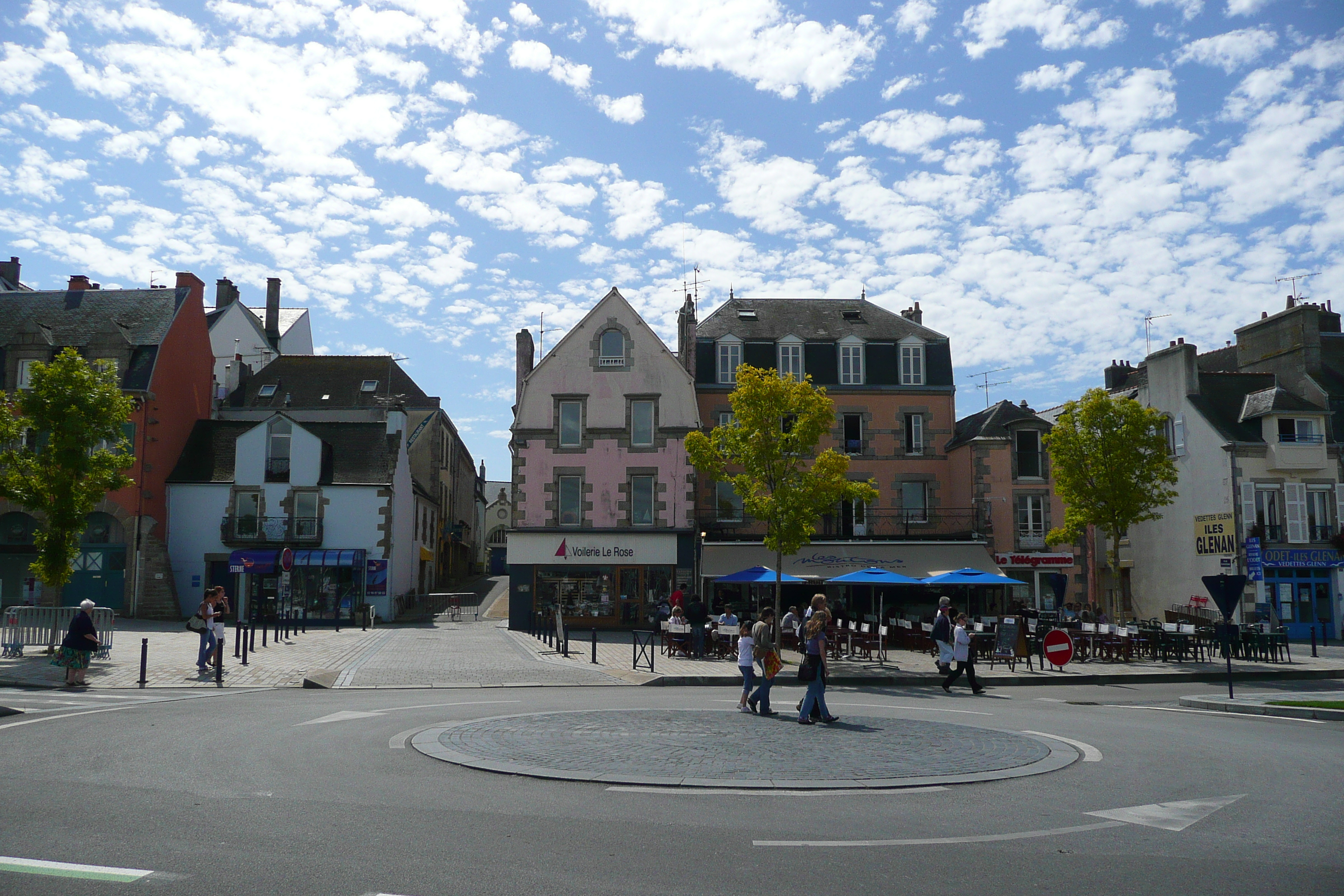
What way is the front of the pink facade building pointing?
toward the camera

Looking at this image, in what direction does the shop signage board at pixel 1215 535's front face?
toward the camera

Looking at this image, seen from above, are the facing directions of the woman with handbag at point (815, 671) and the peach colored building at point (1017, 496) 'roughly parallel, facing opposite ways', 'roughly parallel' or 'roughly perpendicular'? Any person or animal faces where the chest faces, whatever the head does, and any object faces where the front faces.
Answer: roughly perpendicular

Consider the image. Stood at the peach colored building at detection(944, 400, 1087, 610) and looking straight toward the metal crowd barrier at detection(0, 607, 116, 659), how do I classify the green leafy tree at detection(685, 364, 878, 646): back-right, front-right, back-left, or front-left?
front-left

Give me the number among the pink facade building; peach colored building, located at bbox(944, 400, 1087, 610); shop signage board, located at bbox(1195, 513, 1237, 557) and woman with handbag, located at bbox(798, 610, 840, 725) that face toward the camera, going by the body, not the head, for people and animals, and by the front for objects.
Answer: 3

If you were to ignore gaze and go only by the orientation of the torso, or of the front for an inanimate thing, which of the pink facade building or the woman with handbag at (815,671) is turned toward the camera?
the pink facade building

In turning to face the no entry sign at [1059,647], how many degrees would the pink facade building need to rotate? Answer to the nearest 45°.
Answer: approximately 45° to its left

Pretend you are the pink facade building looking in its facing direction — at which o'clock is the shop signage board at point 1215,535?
The shop signage board is roughly at 9 o'clock from the pink facade building.

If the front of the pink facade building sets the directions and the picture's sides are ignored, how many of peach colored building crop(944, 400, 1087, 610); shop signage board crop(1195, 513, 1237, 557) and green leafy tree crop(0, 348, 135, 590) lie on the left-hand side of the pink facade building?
2

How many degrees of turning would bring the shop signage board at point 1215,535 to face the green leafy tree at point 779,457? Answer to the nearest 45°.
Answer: approximately 45° to its right

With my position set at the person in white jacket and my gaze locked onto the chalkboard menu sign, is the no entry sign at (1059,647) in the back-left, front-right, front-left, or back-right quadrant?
front-right
